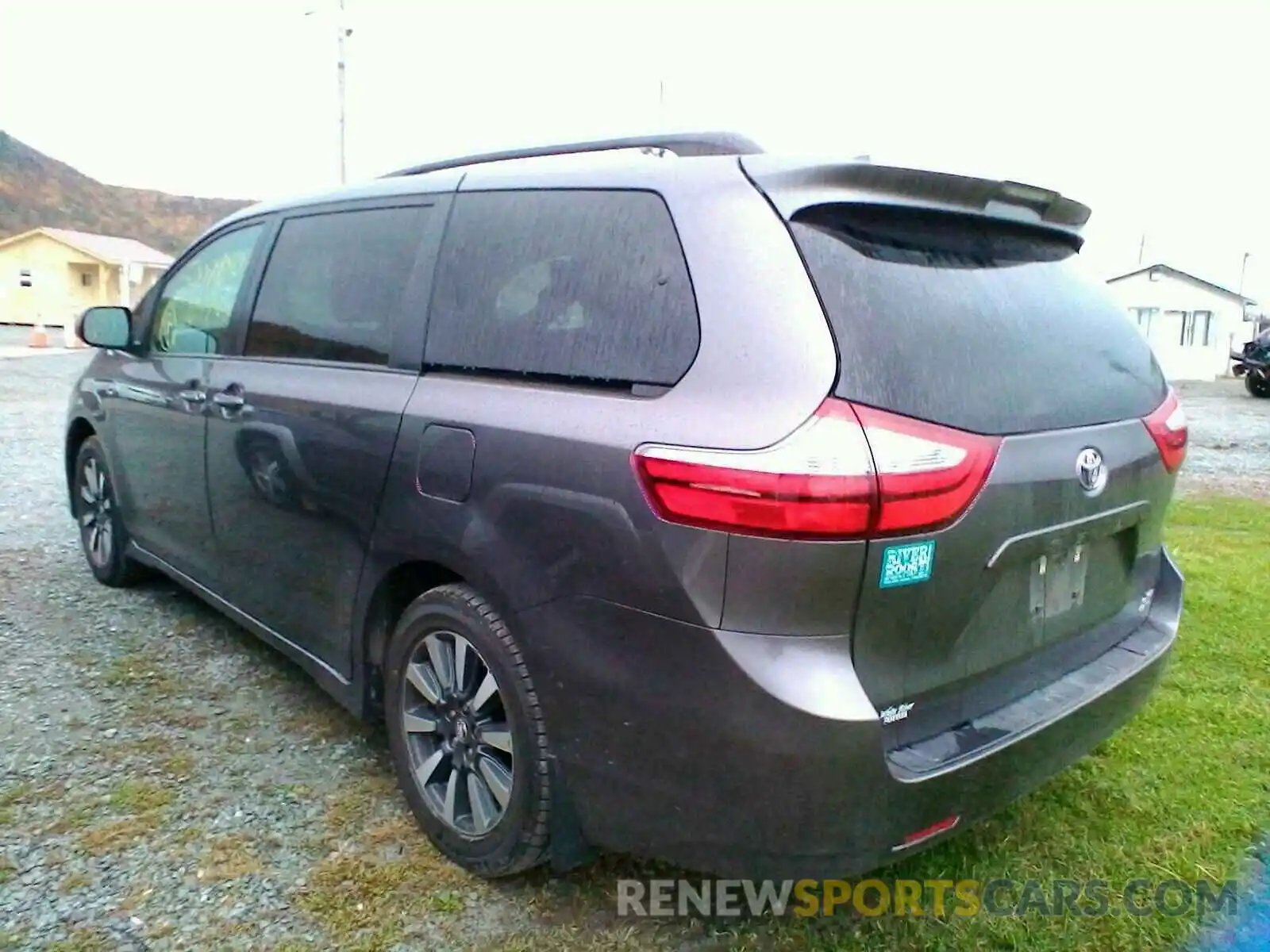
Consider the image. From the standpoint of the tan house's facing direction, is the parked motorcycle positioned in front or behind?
in front

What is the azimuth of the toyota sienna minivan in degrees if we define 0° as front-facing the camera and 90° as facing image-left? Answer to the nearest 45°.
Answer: approximately 135°

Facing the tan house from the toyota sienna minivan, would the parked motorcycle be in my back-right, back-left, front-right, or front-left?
front-right

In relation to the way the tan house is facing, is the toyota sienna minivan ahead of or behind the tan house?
ahead

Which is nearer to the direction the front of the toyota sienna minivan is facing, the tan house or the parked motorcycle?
the tan house

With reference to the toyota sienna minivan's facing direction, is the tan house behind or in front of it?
in front

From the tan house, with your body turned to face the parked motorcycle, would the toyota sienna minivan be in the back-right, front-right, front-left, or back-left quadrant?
front-right

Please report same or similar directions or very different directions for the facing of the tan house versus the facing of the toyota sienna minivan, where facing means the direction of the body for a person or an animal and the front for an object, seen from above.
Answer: very different directions

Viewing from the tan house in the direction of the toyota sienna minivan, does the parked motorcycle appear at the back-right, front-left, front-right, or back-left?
front-left

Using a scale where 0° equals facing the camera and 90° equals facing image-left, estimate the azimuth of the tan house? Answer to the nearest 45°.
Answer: approximately 315°

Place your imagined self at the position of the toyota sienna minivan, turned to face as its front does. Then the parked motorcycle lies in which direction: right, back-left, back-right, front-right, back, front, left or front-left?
right
